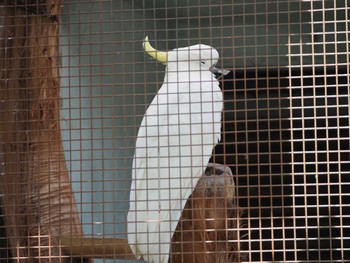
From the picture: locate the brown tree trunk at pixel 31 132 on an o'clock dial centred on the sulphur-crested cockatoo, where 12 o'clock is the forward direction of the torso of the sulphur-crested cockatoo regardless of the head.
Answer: The brown tree trunk is roughly at 7 o'clock from the sulphur-crested cockatoo.

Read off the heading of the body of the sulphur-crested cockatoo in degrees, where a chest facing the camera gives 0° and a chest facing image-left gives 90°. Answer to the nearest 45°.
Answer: approximately 225°
